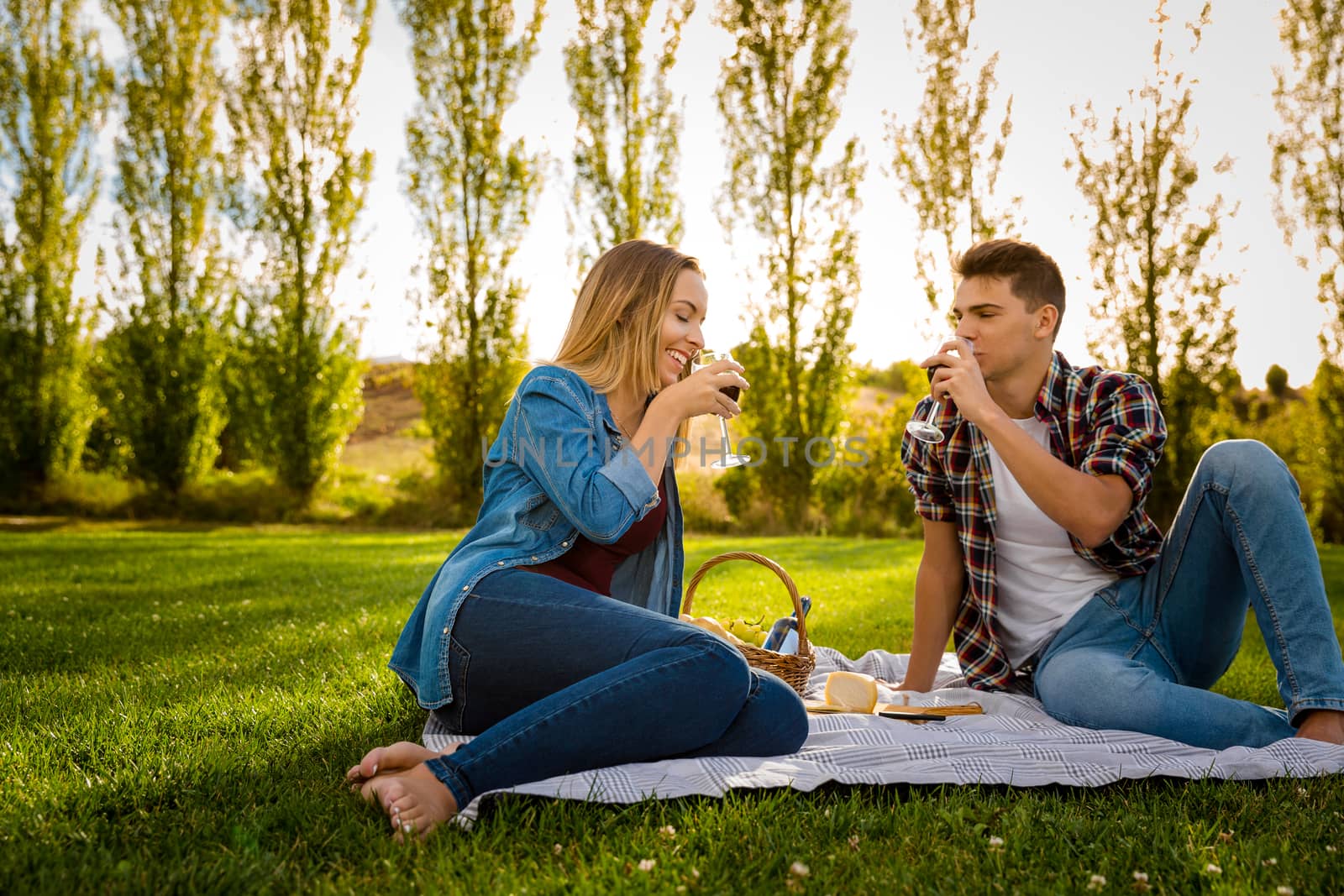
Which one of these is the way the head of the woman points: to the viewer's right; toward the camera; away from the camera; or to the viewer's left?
to the viewer's right

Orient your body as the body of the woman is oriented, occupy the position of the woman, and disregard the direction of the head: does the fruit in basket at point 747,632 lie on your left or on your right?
on your left

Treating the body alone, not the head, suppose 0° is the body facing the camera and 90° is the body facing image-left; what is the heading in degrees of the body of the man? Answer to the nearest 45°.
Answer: approximately 0°

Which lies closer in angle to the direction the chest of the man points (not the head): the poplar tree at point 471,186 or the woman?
the woman

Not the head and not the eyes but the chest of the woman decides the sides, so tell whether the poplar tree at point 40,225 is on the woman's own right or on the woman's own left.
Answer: on the woman's own left

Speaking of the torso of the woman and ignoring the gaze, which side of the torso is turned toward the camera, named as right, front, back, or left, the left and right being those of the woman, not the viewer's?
right
